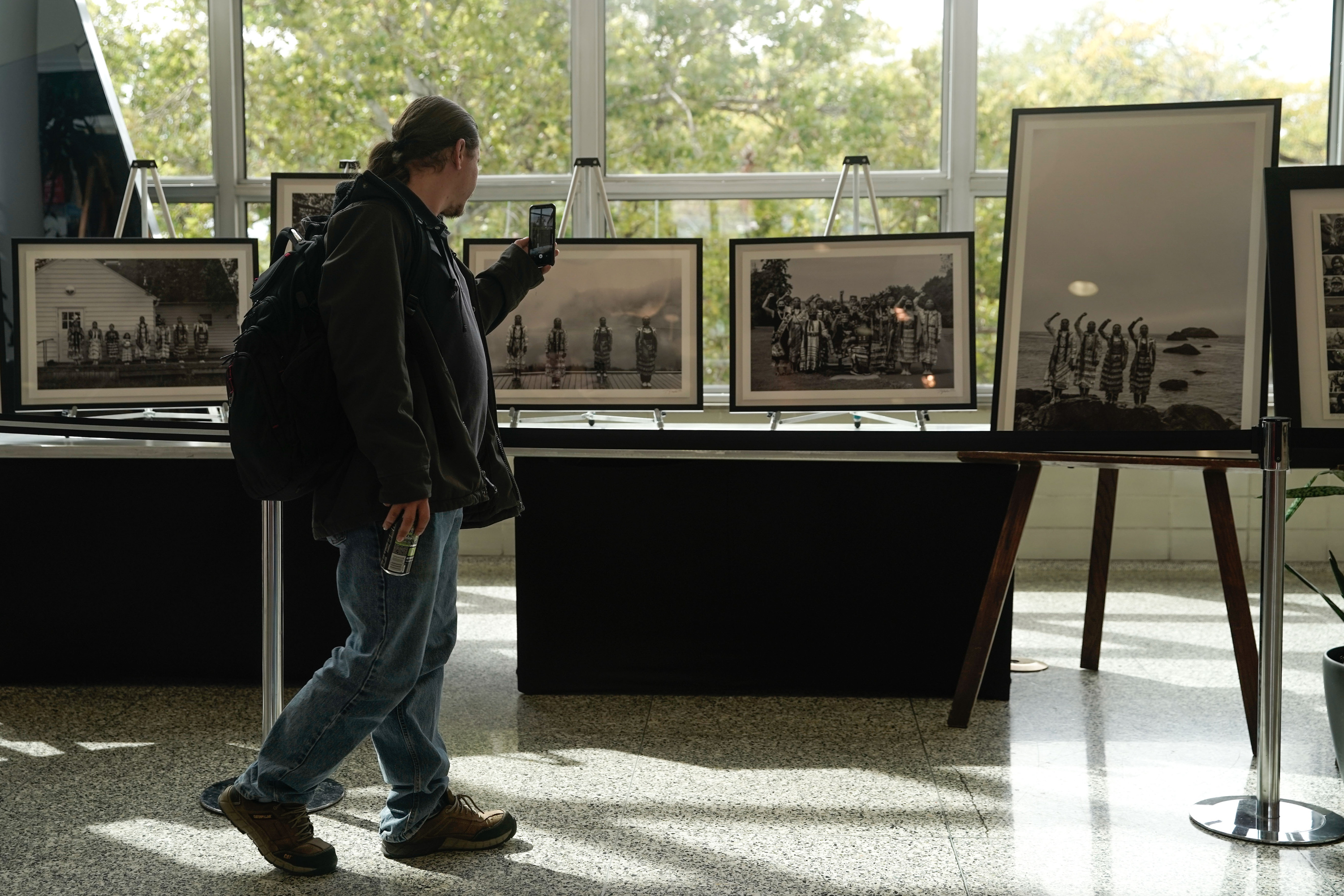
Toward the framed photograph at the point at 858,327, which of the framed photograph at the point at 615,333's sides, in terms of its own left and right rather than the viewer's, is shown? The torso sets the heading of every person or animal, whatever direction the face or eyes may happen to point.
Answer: left

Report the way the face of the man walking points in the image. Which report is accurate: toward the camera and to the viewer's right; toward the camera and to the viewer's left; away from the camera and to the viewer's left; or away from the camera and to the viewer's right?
away from the camera and to the viewer's right

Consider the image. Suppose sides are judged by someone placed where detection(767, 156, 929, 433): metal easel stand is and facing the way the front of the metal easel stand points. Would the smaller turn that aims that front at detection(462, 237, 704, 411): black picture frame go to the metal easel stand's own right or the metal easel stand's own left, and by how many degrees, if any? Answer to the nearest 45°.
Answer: approximately 45° to the metal easel stand's own right

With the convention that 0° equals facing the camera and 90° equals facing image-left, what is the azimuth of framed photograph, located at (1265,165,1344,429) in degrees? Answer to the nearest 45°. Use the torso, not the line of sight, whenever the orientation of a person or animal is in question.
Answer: approximately 0°

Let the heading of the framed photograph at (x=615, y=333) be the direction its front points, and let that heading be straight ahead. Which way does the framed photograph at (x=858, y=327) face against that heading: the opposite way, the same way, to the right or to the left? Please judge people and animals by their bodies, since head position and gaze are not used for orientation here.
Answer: the same way

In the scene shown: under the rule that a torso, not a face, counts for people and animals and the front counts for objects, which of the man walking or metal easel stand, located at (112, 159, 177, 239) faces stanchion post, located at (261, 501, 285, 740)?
the metal easel stand

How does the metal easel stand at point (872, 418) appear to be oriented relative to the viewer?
toward the camera

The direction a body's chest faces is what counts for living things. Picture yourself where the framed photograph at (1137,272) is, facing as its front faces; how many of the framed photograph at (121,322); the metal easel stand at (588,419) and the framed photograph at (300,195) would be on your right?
3

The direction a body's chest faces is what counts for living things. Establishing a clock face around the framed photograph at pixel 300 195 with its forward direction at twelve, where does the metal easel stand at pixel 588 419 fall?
The metal easel stand is roughly at 10 o'clock from the framed photograph.

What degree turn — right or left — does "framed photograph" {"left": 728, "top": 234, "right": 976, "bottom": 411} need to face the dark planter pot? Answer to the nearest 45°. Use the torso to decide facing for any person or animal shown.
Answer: approximately 45° to its left

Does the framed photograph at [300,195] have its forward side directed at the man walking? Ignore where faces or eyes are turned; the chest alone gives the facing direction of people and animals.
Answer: yes

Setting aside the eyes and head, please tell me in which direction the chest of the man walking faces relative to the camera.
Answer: to the viewer's right

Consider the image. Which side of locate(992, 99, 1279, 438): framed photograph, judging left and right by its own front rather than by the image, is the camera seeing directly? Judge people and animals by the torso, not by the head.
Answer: front

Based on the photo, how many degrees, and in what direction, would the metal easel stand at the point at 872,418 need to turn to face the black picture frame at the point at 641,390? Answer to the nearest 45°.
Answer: approximately 90° to its right

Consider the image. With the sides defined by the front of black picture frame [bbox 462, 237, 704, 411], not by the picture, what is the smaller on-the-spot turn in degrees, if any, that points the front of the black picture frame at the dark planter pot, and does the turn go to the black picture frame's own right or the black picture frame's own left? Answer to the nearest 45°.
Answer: approximately 45° to the black picture frame's own left

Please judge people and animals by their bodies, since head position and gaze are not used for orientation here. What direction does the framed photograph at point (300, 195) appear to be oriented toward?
toward the camera

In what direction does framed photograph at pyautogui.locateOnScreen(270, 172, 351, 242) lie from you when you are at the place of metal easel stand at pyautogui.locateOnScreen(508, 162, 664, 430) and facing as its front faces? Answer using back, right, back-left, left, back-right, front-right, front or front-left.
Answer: right

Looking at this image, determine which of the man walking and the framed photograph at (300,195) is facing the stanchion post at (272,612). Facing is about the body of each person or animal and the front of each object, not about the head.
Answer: the framed photograph

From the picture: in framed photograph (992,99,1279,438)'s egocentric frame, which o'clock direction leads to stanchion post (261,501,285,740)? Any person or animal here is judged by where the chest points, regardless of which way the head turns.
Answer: The stanchion post is roughly at 2 o'clock from the framed photograph.

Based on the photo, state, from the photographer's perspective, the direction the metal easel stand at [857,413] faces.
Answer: facing the viewer

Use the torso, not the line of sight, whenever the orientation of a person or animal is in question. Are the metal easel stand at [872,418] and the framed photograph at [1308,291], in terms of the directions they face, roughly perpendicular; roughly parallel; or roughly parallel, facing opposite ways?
roughly parallel
